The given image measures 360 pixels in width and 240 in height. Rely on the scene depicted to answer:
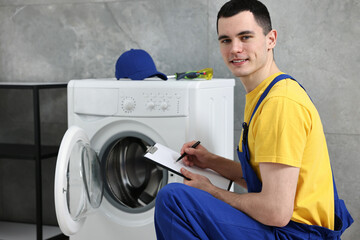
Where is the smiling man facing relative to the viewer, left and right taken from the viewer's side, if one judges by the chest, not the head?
facing to the left of the viewer

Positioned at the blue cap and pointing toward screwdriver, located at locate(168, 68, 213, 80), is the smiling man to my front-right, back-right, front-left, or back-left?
front-right

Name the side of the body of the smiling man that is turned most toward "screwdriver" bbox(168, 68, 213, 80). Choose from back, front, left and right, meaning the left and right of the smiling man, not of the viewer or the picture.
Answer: right

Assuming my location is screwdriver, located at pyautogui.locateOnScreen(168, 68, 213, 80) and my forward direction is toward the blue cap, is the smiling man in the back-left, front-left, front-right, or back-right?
back-left

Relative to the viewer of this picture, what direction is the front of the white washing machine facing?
facing the viewer and to the left of the viewer

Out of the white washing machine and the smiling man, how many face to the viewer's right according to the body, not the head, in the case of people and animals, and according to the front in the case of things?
0

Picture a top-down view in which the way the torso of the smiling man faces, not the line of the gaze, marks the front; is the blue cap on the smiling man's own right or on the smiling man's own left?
on the smiling man's own right
